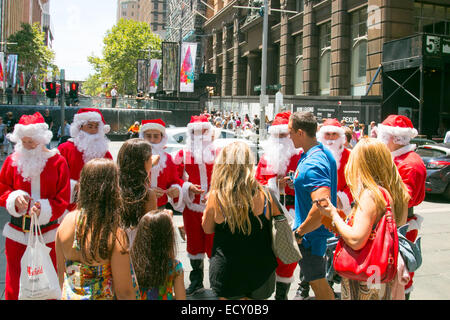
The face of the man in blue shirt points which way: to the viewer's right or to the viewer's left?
to the viewer's left

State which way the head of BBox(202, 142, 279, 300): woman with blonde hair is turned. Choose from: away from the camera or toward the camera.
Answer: away from the camera

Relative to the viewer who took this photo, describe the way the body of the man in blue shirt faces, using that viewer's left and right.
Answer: facing to the left of the viewer

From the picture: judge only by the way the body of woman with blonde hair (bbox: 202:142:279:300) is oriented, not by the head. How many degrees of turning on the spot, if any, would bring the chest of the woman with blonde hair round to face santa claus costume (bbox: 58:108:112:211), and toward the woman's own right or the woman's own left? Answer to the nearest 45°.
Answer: approximately 45° to the woman's own left

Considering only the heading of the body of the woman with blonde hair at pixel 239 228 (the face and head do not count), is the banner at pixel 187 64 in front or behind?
in front

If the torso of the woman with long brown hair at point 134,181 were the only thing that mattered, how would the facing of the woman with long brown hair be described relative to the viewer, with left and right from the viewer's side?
facing away from the viewer and to the right of the viewer

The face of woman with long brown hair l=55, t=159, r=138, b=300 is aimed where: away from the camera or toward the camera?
away from the camera

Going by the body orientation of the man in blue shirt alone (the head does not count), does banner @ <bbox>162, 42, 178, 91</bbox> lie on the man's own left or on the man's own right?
on the man's own right

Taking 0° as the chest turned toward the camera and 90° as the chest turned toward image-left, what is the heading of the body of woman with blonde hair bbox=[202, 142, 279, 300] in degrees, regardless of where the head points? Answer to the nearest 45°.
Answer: approximately 180°

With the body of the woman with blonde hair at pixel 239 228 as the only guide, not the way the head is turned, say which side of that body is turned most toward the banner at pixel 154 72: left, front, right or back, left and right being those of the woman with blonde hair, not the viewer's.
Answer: front

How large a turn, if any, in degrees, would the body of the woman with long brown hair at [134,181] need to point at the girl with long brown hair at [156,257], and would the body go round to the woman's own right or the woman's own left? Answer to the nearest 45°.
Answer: approximately 135° to the woman's own right
